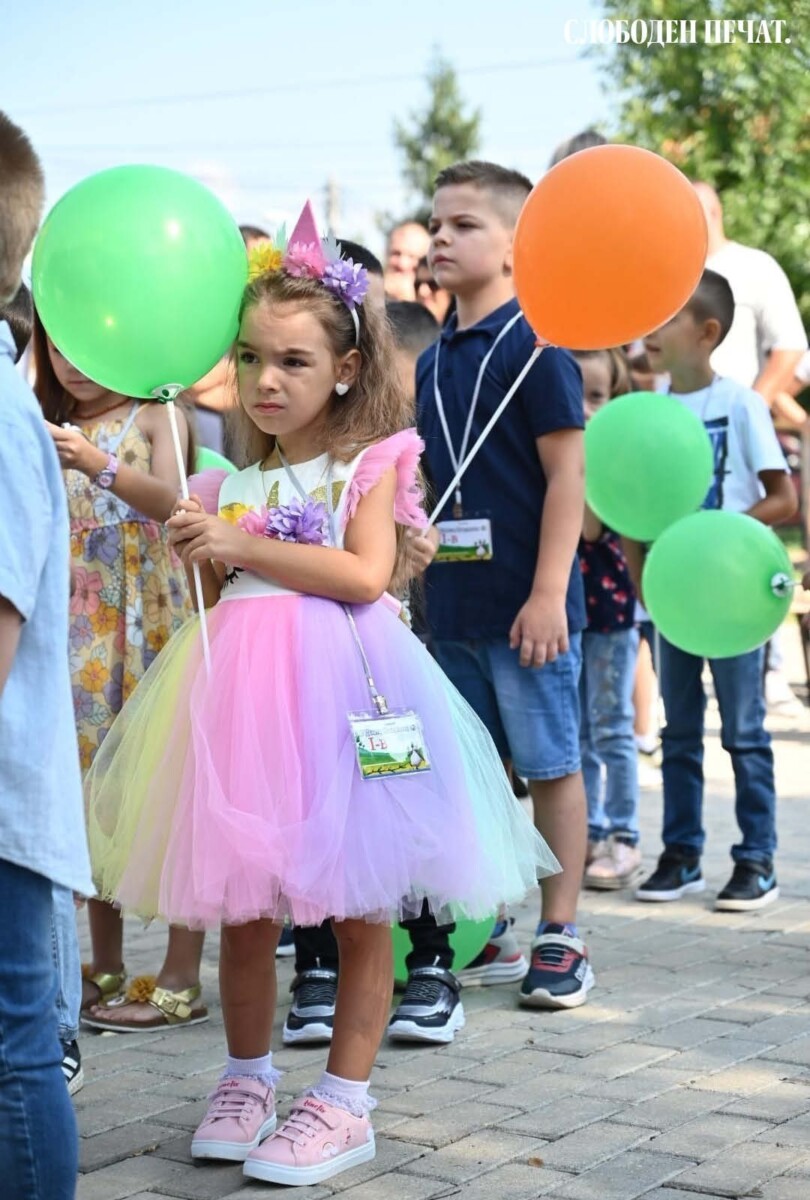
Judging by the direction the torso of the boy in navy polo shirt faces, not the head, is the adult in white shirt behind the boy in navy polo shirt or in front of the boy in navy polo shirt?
behind

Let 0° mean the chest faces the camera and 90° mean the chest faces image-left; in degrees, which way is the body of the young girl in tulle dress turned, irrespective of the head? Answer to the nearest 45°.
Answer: approximately 45°

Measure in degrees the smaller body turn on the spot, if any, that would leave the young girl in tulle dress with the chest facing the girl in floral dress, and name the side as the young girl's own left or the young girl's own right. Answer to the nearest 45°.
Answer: approximately 90° to the young girl's own right

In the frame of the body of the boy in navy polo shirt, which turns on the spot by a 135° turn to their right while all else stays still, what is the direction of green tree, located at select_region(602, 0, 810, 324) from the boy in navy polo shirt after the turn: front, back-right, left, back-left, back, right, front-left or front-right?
front

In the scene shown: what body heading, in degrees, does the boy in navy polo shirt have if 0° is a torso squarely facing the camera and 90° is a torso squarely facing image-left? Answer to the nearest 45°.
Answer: approximately 45°

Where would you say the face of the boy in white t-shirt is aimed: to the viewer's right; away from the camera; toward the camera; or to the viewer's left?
to the viewer's left

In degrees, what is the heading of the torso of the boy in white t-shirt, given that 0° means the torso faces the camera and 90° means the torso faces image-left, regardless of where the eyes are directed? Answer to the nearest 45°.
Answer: approximately 45°
